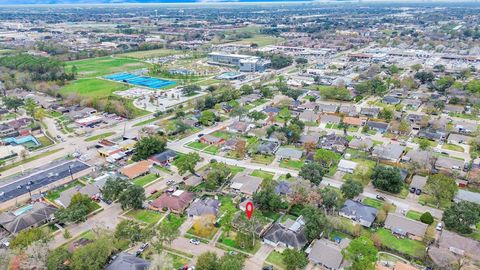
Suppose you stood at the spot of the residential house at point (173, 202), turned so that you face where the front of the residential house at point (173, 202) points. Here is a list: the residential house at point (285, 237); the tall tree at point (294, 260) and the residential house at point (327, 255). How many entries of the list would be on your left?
3

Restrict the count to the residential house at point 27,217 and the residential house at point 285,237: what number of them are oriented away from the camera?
0

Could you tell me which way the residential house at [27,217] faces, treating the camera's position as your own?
facing the viewer and to the right of the viewer

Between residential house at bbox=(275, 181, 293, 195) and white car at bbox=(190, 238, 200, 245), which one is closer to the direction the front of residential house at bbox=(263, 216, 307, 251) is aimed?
the white car

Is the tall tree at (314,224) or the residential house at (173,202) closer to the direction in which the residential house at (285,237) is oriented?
the residential house

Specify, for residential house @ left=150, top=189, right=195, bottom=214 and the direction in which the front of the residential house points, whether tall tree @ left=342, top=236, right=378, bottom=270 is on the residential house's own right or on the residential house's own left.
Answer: on the residential house's own left

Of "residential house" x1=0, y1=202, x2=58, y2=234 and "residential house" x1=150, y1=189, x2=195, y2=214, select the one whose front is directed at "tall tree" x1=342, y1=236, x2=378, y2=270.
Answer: "residential house" x1=0, y1=202, x2=58, y2=234

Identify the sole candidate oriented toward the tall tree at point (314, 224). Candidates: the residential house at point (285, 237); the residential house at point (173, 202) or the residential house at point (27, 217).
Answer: the residential house at point (27, 217)

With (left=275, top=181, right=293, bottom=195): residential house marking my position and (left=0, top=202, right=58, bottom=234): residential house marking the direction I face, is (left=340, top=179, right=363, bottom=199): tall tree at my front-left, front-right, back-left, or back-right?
back-left

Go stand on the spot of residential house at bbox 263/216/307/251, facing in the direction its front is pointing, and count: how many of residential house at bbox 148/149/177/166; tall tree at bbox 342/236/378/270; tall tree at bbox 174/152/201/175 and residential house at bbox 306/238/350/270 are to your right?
2

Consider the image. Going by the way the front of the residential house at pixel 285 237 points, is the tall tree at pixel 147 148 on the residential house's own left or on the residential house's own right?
on the residential house's own right

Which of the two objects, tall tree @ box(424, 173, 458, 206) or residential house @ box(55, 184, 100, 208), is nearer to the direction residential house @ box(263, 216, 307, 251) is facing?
the residential house

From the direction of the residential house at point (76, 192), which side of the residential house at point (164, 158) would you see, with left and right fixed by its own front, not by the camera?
right
